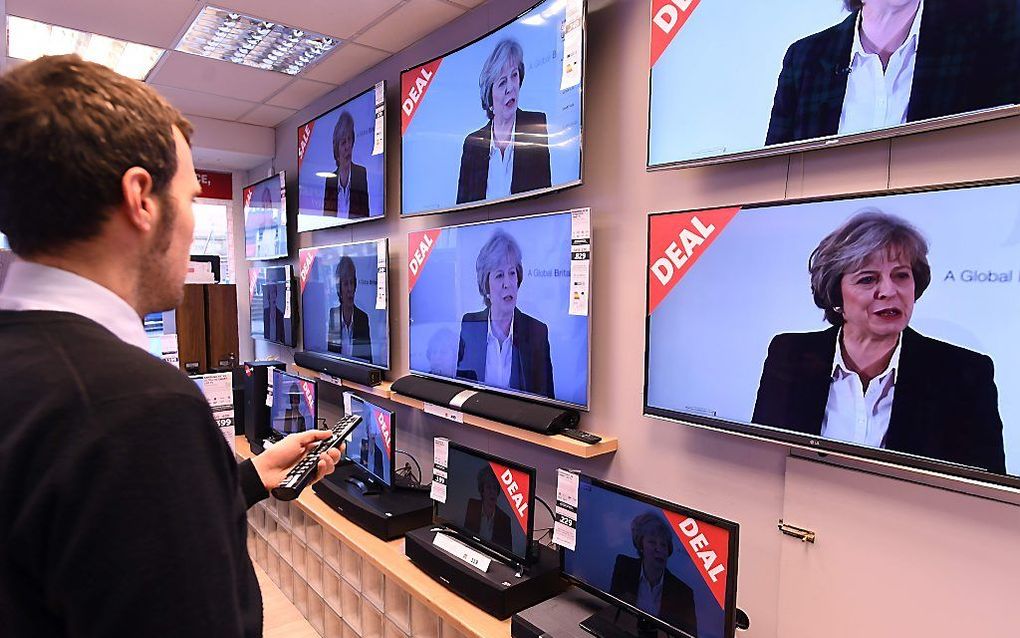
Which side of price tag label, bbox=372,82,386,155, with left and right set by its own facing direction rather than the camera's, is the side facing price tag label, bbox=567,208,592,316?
left

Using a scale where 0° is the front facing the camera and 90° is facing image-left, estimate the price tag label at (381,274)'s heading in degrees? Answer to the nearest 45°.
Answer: approximately 45°

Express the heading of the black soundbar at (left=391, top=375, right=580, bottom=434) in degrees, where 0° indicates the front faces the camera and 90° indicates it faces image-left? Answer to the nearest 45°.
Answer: approximately 45°

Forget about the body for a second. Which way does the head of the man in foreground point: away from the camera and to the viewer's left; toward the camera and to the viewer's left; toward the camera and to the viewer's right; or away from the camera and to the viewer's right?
away from the camera and to the viewer's right
